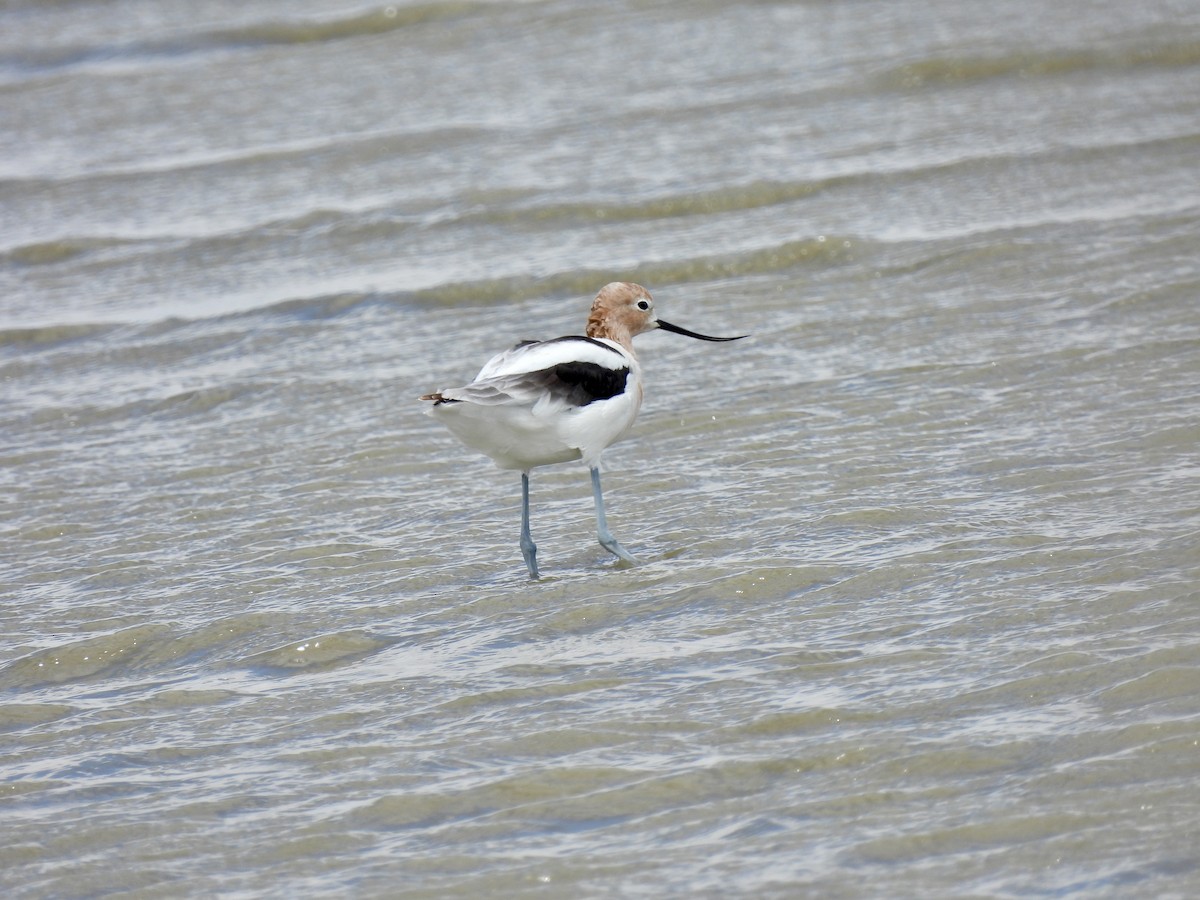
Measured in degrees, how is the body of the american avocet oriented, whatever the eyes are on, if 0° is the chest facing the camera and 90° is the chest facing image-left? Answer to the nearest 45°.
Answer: approximately 270°
